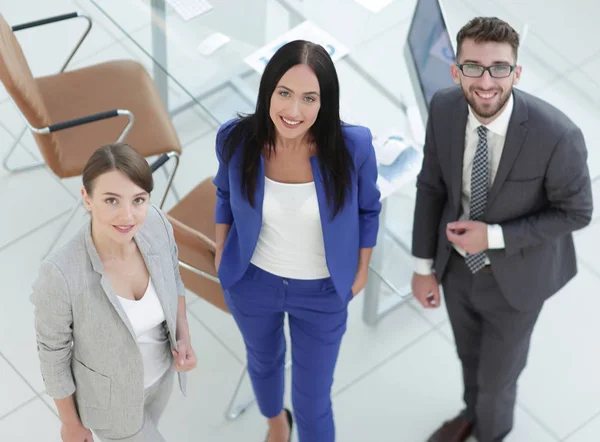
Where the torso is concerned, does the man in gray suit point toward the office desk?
no

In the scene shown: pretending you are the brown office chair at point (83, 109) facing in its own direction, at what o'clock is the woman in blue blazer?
The woman in blue blazer is roughly at 2 o'clock from the brown office chair.

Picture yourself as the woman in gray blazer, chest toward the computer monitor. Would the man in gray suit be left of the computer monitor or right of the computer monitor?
right

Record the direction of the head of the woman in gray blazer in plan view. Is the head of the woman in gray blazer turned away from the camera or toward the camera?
toward the camera

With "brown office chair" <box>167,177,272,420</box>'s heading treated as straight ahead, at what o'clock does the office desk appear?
The office desk is roughly at 11 o'clock from the brown office chair.

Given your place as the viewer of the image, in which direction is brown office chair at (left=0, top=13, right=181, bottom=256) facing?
facing to the right of the viewer

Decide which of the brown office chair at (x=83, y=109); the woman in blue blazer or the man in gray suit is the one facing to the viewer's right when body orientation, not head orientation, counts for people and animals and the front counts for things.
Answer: the brown office chair

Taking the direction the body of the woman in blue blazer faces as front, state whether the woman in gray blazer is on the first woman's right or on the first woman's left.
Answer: on the first woman's right

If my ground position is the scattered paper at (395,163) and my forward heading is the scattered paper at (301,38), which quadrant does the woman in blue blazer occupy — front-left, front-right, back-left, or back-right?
back-left

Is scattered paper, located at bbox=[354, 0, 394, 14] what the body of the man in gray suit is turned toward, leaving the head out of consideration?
no

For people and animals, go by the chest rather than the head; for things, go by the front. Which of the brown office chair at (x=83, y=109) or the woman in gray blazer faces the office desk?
the brown office chair

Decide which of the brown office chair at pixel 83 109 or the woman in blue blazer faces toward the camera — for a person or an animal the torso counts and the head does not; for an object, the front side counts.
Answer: the woman in blue blazer

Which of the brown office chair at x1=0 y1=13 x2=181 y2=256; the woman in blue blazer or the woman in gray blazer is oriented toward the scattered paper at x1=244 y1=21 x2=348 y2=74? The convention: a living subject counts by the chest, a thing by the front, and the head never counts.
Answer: the brown office chair

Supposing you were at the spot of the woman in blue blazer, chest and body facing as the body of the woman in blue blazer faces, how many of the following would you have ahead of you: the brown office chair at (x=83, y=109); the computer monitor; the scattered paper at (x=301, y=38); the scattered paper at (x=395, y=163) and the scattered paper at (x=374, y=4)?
0

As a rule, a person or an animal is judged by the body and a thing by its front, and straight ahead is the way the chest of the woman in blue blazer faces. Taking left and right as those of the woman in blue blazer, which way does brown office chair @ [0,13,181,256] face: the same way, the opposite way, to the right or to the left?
to the left

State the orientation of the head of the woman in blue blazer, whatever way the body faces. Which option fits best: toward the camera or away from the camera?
toward the camera

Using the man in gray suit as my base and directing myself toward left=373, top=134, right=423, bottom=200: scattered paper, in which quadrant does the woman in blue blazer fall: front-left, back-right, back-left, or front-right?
front-left

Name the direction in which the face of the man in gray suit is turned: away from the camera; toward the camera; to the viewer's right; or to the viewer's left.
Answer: toward the camera

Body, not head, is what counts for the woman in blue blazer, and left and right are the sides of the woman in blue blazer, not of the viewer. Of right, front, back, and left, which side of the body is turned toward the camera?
front

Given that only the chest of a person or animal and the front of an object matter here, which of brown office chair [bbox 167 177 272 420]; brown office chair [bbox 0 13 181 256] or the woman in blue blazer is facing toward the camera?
the woman in blue blazer

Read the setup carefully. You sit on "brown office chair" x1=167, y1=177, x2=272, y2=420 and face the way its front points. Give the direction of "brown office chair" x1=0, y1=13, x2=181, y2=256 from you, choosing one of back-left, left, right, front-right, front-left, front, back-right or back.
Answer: left

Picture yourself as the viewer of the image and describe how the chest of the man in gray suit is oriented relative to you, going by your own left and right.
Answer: facing the viewer and to the left of the viewer

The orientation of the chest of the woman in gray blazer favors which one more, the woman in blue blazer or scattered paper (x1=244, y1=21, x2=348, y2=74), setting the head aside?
the woman in blue blazer
